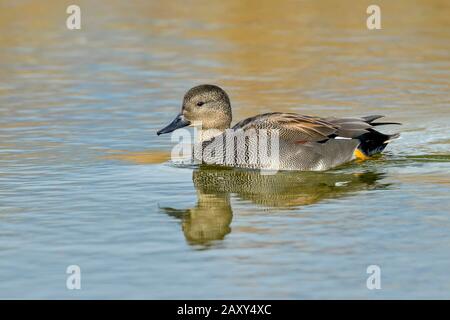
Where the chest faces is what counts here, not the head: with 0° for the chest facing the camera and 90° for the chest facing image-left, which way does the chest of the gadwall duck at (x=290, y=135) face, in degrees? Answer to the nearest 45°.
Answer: approximately 90°
